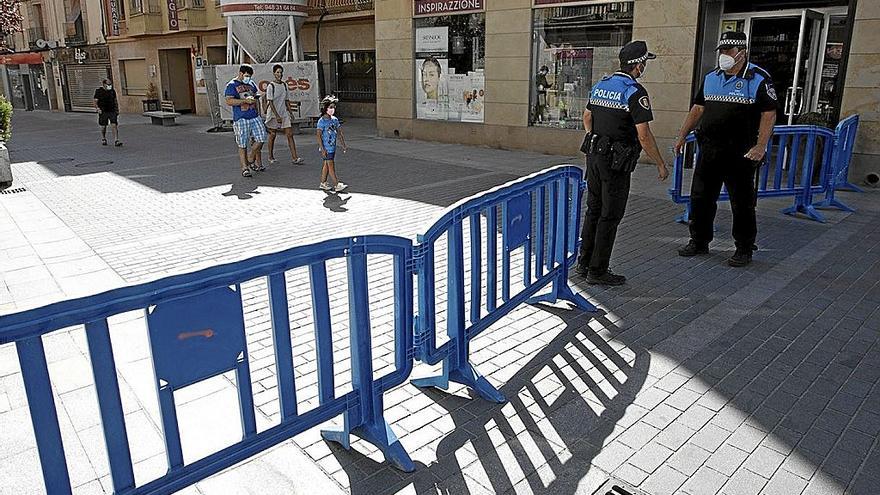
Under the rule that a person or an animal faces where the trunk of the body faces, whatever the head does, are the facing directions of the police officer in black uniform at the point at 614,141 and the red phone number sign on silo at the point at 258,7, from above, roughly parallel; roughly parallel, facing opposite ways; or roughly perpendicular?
roughly perpendicular

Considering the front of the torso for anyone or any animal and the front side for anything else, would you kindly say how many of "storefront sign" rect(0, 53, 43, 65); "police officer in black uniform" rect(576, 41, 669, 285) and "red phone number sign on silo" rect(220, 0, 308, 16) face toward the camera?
2

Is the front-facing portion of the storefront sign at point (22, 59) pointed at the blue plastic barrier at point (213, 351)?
yes

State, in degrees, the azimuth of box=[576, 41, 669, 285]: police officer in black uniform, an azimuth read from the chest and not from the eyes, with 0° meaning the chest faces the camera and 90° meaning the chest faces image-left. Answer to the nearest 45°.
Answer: approximately 225°

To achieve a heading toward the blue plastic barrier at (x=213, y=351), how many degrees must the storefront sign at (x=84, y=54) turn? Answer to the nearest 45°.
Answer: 0° — it already faces it

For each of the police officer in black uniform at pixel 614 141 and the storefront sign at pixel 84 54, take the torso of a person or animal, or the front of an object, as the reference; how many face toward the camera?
1

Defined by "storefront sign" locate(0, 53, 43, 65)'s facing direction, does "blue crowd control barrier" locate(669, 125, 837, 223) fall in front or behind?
in front

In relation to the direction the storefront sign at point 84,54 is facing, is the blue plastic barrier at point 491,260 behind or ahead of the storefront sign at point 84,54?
ahead

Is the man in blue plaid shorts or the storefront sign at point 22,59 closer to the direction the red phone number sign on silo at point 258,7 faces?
the man in blue plaid shorts
